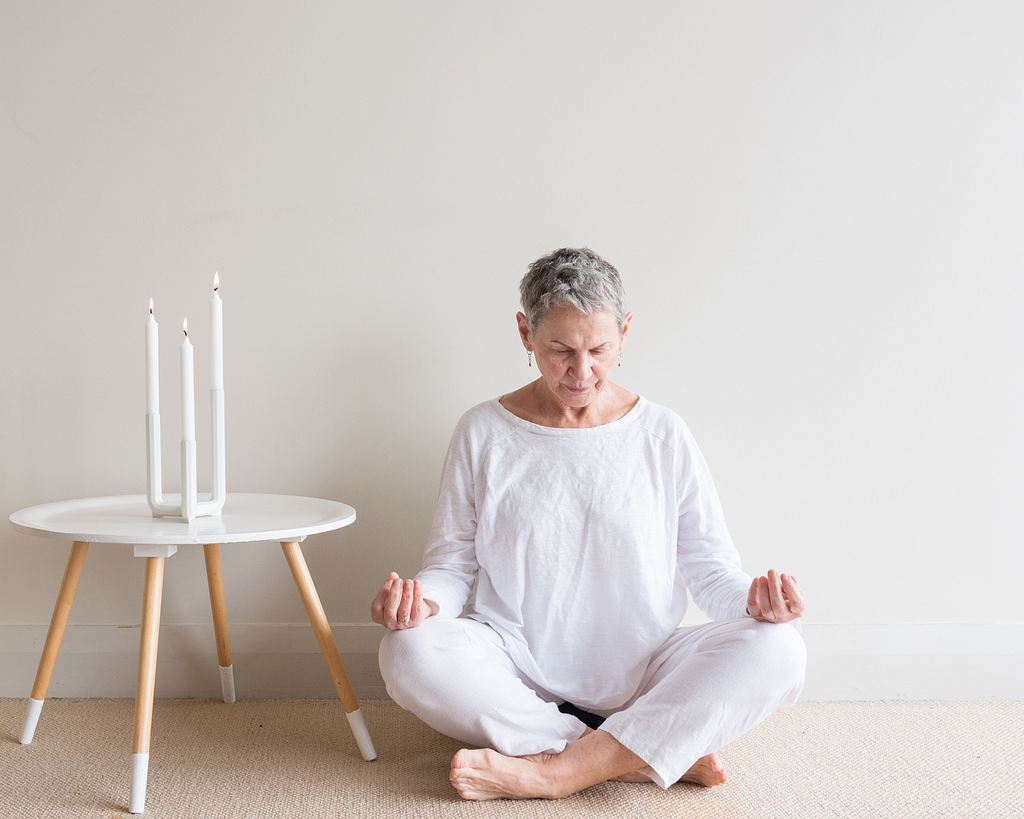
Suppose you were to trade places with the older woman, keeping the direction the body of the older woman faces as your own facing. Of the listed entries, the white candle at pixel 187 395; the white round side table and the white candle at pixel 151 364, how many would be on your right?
3

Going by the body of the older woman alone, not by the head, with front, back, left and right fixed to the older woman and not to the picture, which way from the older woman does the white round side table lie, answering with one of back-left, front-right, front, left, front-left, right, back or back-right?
right

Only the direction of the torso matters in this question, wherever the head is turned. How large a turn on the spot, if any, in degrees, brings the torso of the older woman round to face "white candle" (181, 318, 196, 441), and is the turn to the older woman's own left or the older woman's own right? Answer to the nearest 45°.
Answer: approximately 90° to the older woman's own right

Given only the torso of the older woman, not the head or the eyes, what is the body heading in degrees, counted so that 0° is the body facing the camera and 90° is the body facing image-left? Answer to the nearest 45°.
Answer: approximately 0°

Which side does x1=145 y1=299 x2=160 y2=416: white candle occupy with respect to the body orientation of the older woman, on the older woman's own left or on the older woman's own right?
on the older woman's own right

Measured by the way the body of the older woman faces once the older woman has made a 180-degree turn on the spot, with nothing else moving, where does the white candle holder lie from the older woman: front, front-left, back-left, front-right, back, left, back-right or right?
left
